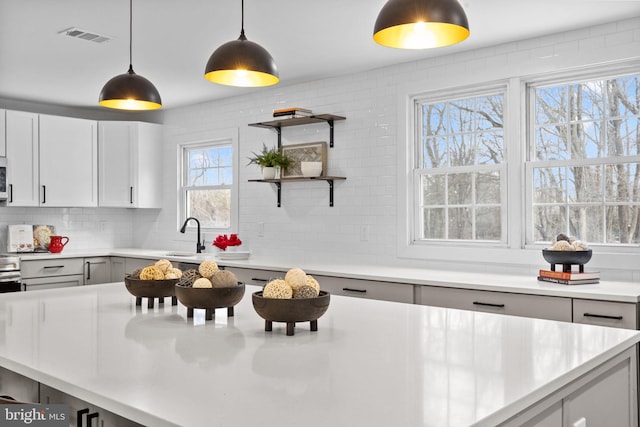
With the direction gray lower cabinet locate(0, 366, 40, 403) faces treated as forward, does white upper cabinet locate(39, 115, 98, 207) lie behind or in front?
behind

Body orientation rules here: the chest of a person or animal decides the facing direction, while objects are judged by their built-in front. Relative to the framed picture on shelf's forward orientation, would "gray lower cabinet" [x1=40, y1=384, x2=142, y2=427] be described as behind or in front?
in front

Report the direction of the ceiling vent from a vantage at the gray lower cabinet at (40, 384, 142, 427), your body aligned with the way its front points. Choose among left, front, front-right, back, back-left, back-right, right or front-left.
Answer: back-right

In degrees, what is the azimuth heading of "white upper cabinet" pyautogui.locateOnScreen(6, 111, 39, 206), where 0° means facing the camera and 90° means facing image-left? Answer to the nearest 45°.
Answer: approximately 315°

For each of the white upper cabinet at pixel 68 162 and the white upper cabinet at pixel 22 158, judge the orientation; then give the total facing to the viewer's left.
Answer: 0

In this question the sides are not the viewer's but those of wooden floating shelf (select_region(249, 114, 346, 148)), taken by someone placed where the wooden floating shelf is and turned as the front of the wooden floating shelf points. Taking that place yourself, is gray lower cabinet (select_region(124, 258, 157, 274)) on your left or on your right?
on your right

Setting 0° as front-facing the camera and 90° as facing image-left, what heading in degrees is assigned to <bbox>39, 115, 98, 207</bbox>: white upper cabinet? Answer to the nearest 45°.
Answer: approximately 315°

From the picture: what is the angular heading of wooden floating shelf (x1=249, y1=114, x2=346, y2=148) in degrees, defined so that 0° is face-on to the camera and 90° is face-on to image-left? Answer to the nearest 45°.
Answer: approximately 45°
